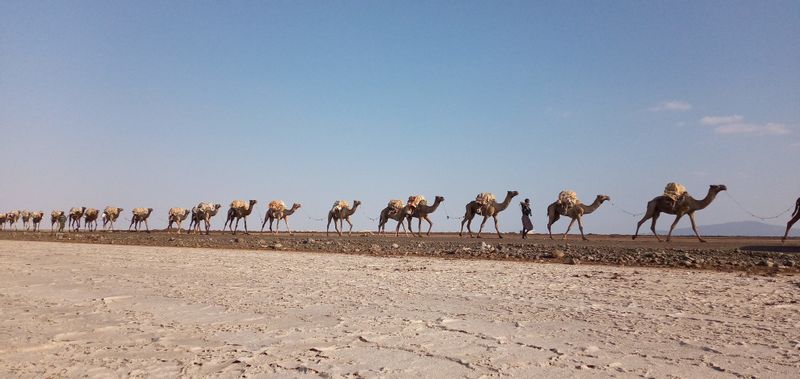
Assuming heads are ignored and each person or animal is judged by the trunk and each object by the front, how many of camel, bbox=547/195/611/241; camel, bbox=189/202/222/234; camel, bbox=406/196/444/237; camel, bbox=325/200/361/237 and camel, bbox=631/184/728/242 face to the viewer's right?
5

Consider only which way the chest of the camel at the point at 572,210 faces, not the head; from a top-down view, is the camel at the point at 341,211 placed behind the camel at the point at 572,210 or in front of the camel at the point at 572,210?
behind

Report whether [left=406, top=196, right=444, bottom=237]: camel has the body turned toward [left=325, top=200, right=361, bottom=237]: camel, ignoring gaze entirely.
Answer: no

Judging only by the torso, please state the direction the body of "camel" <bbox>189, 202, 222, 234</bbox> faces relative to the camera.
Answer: to the viewer's right

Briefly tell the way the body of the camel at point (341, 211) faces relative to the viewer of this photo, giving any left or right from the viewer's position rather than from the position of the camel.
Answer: facing to the right of the viewer

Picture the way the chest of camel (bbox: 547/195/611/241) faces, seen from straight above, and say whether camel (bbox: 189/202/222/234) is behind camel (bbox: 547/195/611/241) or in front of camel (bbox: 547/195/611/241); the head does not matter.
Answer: behind

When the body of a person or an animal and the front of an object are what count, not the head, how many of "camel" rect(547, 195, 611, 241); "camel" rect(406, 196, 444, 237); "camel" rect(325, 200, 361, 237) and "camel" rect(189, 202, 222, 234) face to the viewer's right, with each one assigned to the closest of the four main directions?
4

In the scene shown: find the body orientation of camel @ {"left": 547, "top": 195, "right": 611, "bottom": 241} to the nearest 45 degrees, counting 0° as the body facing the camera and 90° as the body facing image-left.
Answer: approximately 270°

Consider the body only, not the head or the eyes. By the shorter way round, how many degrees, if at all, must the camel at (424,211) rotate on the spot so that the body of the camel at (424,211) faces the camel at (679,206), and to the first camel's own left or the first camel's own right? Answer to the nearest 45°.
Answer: approximately 45° to the first camel's own right

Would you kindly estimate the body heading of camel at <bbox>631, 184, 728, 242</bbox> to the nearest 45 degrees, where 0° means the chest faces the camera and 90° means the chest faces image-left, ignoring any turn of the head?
approximately 270°

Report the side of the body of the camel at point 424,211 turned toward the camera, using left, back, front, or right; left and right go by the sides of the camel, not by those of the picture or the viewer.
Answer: right

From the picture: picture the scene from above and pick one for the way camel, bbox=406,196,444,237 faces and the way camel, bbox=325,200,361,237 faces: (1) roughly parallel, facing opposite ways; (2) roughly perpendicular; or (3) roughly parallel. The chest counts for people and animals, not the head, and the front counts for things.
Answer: roughly parallel

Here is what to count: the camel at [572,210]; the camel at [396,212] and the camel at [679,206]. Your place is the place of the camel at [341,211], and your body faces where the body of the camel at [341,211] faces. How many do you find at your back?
0

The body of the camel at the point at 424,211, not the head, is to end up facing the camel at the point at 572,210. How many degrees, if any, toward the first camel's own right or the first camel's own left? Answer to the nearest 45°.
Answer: approximately 45° to the first camel's own right

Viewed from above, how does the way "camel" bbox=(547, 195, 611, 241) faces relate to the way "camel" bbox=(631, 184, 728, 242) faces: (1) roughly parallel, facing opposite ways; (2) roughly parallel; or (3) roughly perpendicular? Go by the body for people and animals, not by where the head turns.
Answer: roughly parallel

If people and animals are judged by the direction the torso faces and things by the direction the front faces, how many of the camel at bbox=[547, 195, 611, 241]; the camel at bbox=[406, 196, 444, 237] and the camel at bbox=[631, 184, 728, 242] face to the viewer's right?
3
